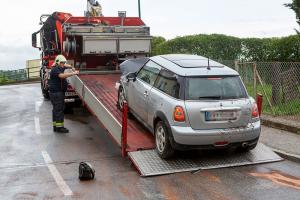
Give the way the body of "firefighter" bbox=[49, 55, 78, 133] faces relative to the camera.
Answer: to the viewer's right

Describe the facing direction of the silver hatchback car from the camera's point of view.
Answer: facing away from the viewer and to the left of the viewer

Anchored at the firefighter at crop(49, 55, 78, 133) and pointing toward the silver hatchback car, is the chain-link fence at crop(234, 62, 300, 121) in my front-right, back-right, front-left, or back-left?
front-left

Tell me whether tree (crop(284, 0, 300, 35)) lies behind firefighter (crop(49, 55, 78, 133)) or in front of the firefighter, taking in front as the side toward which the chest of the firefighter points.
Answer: in front

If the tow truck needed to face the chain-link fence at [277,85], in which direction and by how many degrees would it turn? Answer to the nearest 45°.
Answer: approximately 135° to its right

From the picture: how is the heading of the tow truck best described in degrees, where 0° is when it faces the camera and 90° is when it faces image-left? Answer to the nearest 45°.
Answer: approximately 135°

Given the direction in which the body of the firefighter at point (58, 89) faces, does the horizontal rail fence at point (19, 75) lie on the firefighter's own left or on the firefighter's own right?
on the firefighter's own left

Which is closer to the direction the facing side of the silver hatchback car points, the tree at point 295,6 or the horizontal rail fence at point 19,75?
the horizontal rail fence

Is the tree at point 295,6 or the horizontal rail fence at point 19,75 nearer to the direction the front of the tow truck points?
the horizontal rail fence

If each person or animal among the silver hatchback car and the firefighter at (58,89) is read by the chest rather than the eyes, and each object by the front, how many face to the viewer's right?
1

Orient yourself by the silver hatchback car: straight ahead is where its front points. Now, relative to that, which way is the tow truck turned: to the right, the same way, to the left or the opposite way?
the same way
